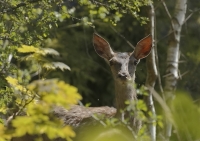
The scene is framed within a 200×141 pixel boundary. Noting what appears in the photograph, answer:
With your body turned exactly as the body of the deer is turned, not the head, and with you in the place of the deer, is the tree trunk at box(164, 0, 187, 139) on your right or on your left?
on your left

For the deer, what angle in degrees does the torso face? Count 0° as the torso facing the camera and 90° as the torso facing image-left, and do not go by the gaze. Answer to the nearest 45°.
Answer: approximately 315°
